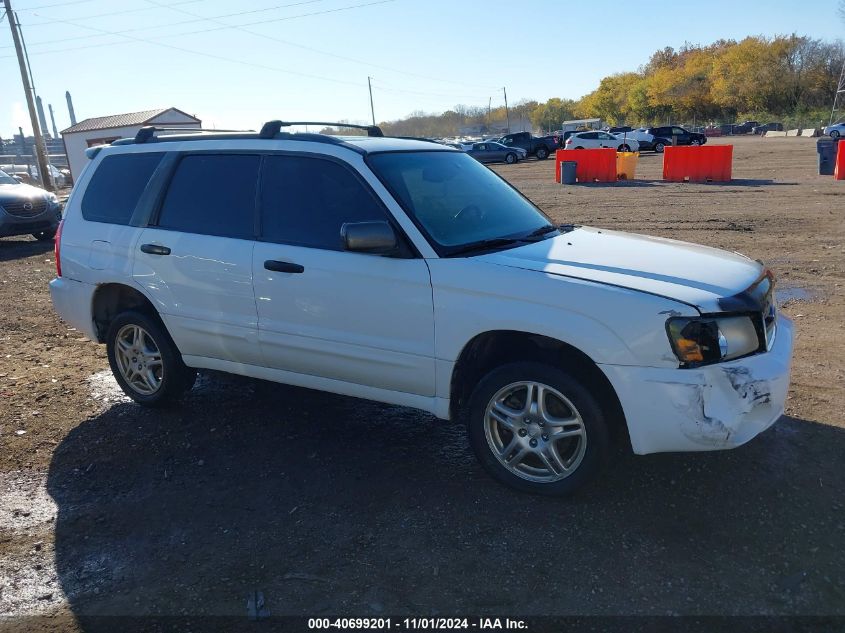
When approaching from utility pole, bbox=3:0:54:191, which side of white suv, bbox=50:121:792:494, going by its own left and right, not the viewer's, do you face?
back

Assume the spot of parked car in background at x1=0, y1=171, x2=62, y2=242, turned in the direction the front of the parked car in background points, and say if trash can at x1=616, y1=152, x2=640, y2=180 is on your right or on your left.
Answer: on your left

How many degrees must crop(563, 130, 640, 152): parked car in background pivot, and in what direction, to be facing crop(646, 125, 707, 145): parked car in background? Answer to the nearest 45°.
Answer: approximately 45° to its left

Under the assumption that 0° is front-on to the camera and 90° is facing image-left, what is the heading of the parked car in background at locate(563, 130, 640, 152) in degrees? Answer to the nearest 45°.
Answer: approximately 270°

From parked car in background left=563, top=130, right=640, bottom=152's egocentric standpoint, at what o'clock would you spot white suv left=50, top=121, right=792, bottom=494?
The white suv is roughly at 3 o'clock from the parked car in background.

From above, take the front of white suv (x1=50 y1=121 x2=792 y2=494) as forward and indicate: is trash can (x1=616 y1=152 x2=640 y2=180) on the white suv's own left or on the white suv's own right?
on the white suv's own left

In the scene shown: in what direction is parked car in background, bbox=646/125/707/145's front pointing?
to the viewer's right

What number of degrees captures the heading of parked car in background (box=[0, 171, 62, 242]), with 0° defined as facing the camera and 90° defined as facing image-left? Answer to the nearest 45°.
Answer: approximately 315°

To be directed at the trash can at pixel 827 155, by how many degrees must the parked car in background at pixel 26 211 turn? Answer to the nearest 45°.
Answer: approximately 45° to its left

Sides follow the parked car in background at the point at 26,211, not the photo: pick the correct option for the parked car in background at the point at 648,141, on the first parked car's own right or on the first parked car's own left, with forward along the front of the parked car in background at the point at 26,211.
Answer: on the first parked car's own left

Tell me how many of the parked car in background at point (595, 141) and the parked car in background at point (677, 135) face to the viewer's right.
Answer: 2
